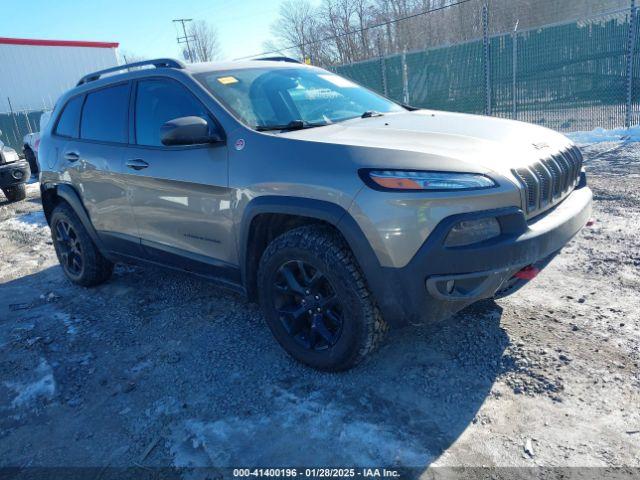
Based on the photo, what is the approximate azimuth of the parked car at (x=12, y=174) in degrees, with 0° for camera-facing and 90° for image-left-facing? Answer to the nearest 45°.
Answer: approximately 315°

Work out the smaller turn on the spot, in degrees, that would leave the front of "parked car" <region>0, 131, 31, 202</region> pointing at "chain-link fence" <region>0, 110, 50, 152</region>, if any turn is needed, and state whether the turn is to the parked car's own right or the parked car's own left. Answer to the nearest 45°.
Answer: approximately 135° to the parked car's own left

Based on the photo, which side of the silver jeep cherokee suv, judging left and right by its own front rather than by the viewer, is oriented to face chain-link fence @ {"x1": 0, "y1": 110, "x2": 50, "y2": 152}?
back
